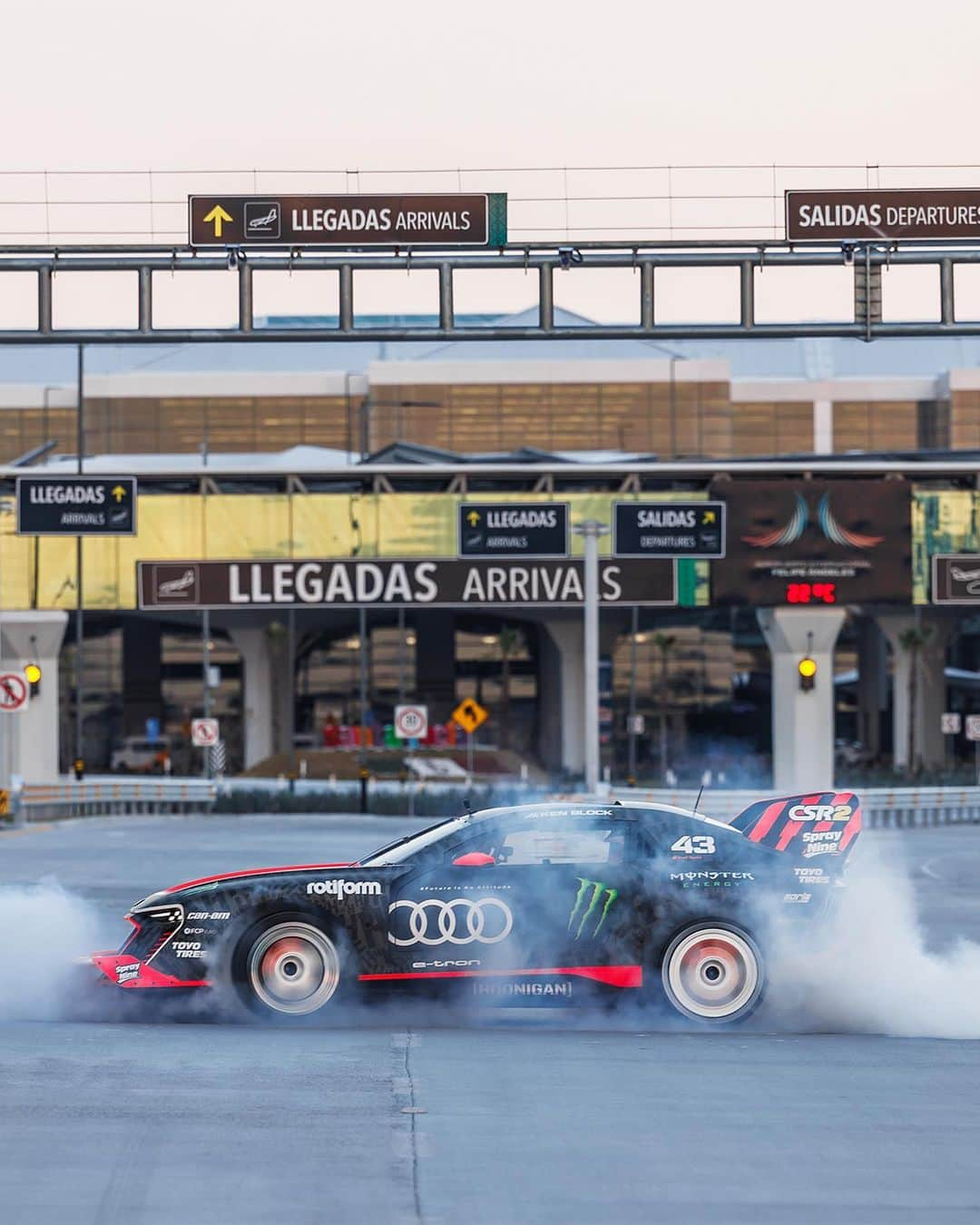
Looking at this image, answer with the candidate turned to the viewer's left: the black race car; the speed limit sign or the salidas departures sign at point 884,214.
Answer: the black race car

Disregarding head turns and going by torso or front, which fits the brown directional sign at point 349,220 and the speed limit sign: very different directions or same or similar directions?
same or similar directions

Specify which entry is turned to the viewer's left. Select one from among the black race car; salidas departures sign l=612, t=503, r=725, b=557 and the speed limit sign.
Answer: the black race car

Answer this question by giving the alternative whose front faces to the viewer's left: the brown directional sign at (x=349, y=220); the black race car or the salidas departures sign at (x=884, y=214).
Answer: the black race car

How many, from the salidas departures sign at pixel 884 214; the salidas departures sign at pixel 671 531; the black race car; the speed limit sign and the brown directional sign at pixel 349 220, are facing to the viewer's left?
1

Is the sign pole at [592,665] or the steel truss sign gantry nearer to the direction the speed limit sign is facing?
the steel truss sign gantry

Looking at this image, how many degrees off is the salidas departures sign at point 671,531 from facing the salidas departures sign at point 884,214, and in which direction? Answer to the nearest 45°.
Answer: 0° — it already faces it

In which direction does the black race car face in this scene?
to the viewer's left

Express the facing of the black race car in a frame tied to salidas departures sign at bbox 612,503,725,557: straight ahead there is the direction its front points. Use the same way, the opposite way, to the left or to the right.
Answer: to the right

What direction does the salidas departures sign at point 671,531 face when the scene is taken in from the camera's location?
facing the viewer

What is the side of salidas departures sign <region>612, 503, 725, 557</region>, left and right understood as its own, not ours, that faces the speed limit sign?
right

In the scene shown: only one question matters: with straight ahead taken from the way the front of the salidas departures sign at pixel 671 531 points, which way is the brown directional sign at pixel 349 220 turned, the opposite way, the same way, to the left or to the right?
the same way

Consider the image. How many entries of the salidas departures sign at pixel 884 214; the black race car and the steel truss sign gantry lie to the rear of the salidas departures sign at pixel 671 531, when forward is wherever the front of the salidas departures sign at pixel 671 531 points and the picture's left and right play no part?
0

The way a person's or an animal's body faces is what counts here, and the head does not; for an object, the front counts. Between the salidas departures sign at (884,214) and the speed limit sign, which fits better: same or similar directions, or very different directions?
same or similar directions

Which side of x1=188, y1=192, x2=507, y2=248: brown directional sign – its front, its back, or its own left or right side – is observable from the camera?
front

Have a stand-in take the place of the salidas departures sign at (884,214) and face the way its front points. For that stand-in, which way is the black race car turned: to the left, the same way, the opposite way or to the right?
to the right
